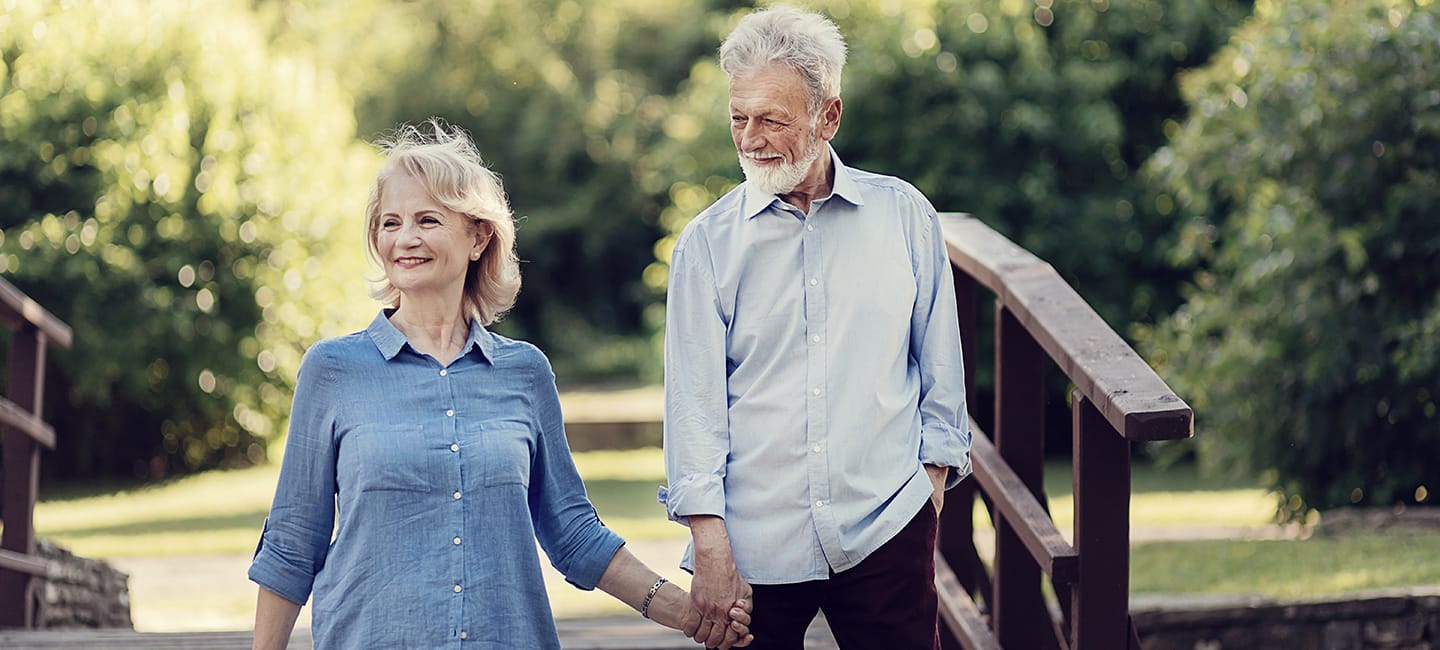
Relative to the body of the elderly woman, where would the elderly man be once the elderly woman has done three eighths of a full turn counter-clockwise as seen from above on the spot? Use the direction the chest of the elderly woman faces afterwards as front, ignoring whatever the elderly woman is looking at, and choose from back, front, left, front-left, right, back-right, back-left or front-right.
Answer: front-right

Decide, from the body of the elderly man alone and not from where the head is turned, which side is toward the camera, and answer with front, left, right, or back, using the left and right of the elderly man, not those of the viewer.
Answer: front

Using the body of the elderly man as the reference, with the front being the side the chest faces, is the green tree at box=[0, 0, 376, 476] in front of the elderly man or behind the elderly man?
behind

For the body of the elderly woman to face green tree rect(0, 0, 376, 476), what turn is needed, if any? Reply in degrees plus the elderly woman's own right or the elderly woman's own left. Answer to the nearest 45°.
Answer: approximately 180°

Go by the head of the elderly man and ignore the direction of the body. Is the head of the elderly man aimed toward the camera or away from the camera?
toward the camera

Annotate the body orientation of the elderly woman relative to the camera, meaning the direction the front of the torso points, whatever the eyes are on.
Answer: toward the camera
